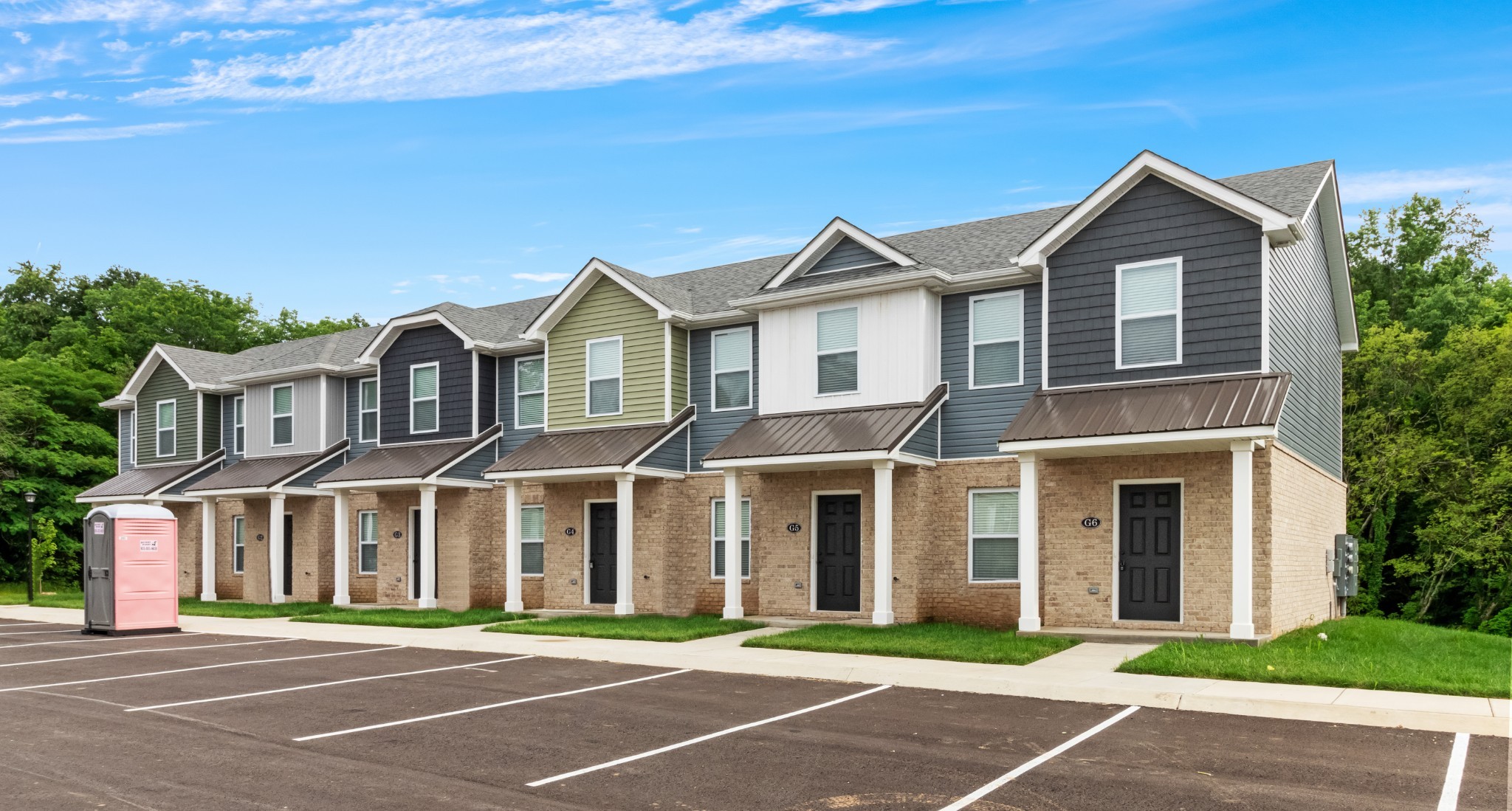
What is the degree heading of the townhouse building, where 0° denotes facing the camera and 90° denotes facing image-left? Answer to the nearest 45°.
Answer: approximately 45°

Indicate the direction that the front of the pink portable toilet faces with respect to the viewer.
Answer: facing the viewer and to the left of the viewer

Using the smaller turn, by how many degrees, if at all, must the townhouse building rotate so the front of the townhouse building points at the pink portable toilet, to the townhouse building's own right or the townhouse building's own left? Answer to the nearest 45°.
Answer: approximately 45° to the townhouse building's own right

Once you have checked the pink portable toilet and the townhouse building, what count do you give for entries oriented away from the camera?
0
